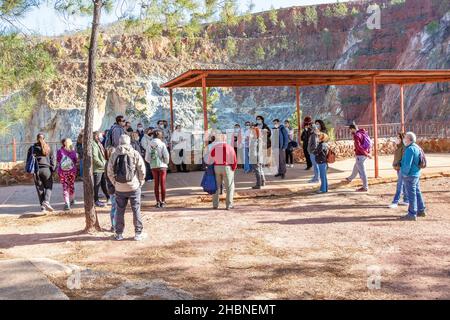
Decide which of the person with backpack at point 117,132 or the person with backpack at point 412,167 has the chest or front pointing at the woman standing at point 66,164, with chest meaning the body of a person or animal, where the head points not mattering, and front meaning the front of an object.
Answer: the person with backpack at point 412,167

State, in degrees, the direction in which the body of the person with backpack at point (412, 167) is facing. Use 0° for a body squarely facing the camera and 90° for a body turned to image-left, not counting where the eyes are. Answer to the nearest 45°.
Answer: approximately 90°

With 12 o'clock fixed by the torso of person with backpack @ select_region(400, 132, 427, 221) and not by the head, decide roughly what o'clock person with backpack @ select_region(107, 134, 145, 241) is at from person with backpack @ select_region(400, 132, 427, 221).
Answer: person with backpack @ select_region(107, 134, 145, 241) is roughly at 11 o'clock from person with backpack @ select_region(400, 132, 427, 221).

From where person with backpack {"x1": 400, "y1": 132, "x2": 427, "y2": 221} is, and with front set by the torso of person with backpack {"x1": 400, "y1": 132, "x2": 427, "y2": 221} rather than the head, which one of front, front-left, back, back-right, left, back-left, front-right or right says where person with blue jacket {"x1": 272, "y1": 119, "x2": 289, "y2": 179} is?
front-right

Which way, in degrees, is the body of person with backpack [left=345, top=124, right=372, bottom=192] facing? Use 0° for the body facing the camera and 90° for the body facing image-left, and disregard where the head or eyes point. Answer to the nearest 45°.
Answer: approximately 90°

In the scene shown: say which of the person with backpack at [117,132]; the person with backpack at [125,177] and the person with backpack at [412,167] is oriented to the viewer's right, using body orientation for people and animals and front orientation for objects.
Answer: the person with backpack at [117,132]

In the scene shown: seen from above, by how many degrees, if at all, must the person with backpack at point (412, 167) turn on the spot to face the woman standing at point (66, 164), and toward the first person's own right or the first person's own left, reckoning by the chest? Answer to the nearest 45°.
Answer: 0° — they already face them

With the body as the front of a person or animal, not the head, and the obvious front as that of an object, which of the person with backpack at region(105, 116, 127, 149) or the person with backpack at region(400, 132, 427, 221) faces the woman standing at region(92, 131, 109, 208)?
the person with backpack at region(400, 132, 427, 221)

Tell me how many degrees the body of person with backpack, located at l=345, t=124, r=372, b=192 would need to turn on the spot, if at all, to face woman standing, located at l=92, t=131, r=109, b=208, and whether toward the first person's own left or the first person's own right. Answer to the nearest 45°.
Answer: approximately 45° to the first person's own left

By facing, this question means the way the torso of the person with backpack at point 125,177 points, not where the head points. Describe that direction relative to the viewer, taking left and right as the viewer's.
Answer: facing away from the viewer
